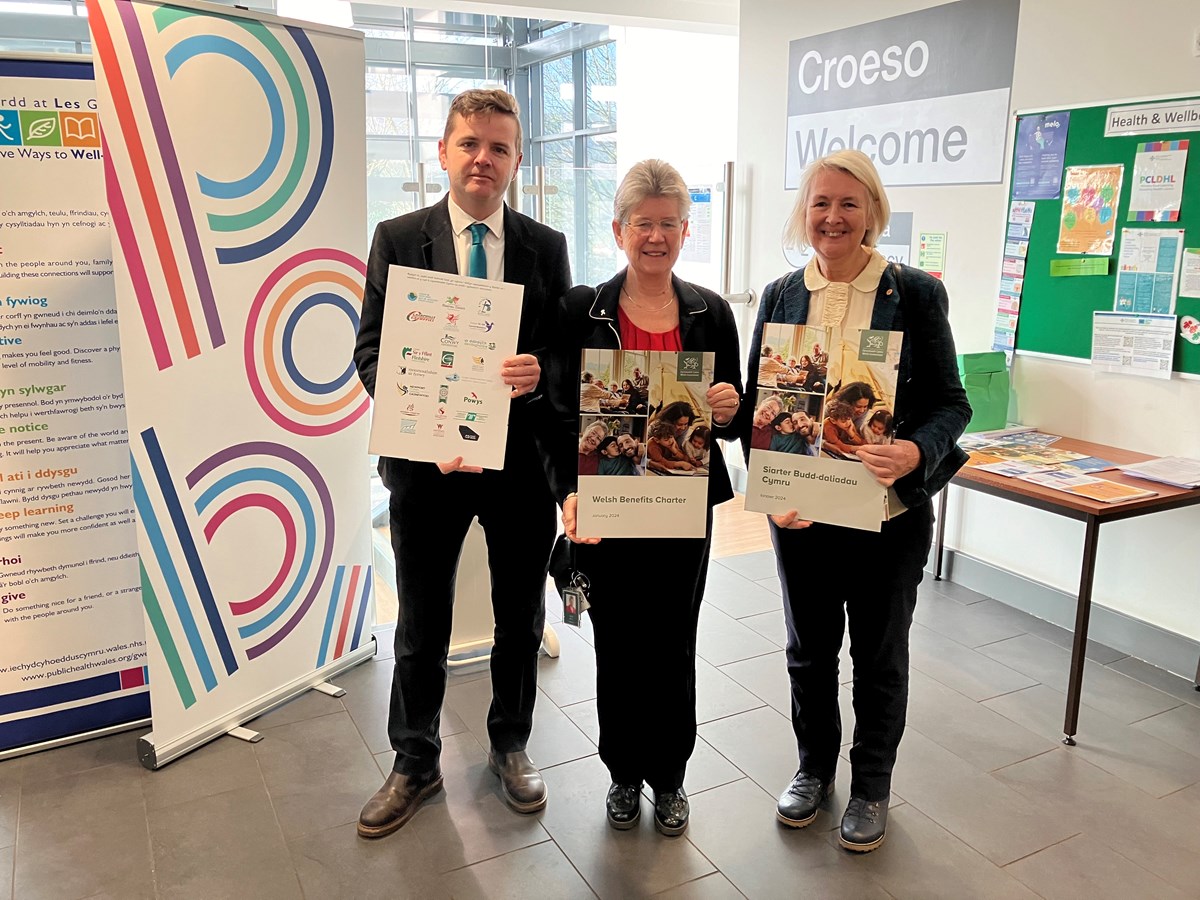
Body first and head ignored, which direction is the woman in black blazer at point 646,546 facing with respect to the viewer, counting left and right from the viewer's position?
facing the viewer

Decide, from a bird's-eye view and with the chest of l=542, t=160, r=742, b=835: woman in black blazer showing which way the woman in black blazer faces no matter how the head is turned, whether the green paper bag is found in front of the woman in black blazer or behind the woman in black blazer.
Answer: behind

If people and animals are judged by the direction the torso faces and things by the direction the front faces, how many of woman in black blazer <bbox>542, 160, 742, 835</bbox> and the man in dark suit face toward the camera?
2

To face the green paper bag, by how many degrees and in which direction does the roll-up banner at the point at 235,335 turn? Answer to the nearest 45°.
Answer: approximately 45° to its left

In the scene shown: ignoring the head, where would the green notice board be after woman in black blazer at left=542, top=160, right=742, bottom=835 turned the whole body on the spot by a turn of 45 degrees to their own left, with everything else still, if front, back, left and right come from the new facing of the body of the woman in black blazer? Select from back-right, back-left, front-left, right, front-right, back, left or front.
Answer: left

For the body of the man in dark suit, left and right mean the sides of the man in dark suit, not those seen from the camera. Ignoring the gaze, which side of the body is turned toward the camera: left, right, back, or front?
front

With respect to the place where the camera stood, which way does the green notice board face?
facing the viewer and to the left of the viewer

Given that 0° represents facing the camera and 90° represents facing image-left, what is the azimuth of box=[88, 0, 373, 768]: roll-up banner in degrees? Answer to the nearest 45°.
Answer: approximately 315°

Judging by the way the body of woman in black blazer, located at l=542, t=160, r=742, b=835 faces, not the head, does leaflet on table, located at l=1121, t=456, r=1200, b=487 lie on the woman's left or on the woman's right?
on the woman's left

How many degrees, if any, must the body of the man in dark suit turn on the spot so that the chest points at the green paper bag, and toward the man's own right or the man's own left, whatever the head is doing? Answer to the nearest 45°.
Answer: approximately 135° to the man's own left
